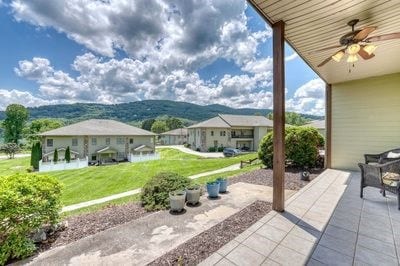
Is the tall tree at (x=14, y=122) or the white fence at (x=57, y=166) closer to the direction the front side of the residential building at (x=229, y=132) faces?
the white fence

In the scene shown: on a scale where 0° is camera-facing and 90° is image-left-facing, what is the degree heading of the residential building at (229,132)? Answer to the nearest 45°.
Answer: approximately 0°

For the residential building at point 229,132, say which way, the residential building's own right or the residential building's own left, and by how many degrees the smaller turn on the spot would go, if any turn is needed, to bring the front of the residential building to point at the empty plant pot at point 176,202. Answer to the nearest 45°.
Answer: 0° — it already faces it

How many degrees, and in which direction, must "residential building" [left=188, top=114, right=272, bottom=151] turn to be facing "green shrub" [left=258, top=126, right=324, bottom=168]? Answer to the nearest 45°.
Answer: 0° — it already faces it

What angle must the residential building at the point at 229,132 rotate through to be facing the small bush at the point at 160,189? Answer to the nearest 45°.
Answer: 0° — it already faces it

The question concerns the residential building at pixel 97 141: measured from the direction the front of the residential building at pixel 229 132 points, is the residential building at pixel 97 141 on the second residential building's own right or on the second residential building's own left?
on the second residential building's own right

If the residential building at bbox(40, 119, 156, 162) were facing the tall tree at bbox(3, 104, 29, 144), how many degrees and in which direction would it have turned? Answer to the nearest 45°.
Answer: approximately 135° to its right

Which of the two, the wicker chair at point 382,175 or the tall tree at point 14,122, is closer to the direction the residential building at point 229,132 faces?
the wicker chair

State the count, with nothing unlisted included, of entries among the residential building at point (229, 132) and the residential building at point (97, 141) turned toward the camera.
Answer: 2
